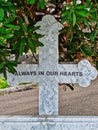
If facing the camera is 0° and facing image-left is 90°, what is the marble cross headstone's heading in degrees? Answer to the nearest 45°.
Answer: approximately 0°
